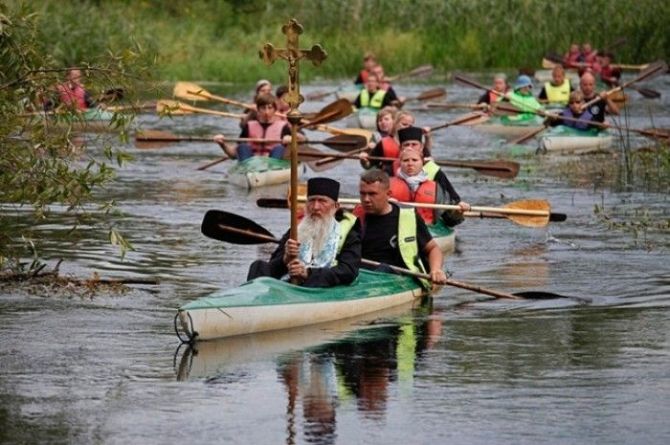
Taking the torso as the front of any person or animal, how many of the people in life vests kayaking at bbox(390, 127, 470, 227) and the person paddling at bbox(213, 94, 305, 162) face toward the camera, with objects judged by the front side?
2

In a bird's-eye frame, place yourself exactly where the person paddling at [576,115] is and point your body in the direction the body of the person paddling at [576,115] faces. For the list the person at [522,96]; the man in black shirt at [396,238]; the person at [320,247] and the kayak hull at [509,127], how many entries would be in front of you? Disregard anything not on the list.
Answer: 2

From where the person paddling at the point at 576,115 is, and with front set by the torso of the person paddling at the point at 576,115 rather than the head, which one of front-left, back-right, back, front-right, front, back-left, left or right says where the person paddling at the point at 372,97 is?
back-right

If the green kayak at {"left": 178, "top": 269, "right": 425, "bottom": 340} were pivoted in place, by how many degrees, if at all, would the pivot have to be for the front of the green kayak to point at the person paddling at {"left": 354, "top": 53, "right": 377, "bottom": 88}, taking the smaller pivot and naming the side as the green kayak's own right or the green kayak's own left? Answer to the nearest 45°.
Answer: approximately 135° to the green kayak's own right

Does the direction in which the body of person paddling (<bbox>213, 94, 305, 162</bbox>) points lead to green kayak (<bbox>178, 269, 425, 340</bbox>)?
yes

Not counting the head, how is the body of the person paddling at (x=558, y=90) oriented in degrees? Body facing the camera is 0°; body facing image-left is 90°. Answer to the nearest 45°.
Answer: approximately 0°

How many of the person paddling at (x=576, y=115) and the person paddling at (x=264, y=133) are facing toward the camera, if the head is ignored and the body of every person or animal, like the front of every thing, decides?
2

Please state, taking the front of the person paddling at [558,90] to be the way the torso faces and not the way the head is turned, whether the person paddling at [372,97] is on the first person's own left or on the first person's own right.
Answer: on the first person's own right
